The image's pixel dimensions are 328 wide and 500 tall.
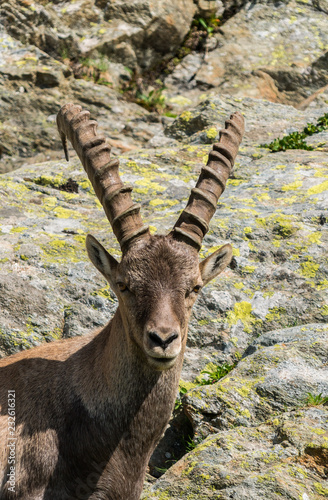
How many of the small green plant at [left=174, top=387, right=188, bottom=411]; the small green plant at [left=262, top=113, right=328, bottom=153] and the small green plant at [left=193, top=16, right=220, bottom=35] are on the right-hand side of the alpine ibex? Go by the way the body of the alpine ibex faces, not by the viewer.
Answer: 0

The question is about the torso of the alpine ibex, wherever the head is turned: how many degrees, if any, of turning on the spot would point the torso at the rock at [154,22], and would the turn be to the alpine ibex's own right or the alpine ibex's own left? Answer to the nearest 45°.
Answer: approximately 135° to the alpine ibex's own left

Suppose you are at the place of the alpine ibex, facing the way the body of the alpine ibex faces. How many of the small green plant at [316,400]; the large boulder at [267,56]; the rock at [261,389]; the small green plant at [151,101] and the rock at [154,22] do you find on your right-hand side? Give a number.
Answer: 0

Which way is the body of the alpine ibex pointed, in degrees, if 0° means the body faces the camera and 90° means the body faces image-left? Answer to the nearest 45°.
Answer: approximately 315°

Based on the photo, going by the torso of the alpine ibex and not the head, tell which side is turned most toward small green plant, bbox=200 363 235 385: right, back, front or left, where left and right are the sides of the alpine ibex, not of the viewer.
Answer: left

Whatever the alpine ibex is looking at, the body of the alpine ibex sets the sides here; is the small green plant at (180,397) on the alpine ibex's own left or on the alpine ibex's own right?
on the alpine ibex's own left

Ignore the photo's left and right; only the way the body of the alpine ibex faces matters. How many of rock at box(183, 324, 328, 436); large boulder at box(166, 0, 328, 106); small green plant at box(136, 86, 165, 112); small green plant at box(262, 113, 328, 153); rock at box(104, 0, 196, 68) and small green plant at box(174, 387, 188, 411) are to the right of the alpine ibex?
0

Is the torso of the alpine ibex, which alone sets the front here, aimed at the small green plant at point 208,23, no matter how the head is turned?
no

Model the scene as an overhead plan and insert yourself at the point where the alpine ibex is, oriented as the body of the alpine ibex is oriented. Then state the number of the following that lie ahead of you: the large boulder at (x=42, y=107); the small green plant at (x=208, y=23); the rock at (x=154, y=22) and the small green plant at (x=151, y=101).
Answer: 0

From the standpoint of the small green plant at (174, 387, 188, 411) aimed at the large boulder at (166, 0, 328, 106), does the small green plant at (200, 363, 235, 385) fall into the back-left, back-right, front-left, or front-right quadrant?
front-right

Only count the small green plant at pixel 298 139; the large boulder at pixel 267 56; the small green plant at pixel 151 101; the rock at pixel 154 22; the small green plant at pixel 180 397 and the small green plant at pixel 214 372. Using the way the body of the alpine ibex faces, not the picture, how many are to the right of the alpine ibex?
0

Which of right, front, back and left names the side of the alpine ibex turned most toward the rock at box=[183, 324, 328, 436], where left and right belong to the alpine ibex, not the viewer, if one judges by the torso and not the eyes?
left

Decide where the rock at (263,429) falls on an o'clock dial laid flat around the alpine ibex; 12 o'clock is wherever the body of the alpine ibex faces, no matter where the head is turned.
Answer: The rock is roughly at 10 o'clock from the alpine ibex.

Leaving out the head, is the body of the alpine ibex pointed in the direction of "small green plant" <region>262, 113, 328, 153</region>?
no

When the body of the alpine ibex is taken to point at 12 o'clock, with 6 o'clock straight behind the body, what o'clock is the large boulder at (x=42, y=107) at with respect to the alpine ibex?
The large boulder is roughly at 7 o'clock from the alpine ibex.

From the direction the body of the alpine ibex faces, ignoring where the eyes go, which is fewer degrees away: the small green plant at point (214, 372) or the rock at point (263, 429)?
the rock
